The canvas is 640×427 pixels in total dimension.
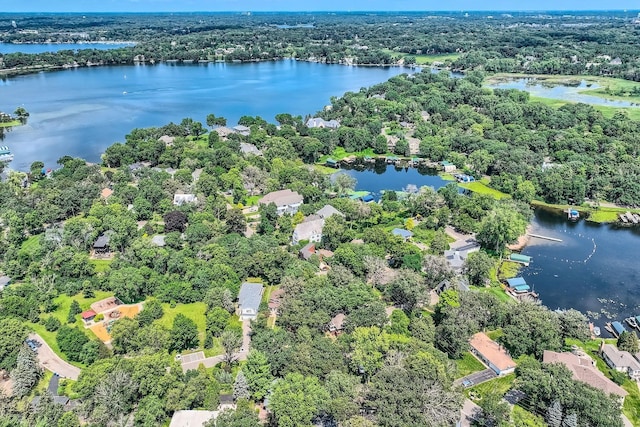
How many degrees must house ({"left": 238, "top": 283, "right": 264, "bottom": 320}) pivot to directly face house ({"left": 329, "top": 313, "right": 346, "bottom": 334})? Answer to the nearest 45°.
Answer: approximately 45° to its left

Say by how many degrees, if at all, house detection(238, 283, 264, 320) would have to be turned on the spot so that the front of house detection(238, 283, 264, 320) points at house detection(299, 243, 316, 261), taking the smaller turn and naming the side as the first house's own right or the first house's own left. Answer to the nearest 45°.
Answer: approximately 135° to the first house's own left

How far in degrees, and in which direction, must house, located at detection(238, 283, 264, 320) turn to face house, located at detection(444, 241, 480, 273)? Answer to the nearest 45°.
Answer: approximately 90° to its left

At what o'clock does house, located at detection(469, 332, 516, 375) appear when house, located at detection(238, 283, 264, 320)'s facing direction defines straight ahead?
house, located at detection(469, 332, 516, 375) is roughly at 10 o'clock from house, located at detection(238, 283, 264, 320).

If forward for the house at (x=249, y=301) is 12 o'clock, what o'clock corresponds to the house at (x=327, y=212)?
the house at (x=327, y=212) is roughly at 7 o'clock from the house at (x=249, y=301).

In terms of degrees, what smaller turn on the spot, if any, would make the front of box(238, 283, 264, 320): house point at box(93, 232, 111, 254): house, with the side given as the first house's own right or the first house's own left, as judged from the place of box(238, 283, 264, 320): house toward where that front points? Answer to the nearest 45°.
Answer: approximately 135° to the first house's own right

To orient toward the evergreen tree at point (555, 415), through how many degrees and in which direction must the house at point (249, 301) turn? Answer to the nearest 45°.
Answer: approximately 45° to its left

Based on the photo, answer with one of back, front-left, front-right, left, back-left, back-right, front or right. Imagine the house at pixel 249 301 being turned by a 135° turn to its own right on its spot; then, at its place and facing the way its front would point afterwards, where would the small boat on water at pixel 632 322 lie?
back-right

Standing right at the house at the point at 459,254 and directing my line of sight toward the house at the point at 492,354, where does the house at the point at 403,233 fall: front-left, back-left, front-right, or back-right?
back-right

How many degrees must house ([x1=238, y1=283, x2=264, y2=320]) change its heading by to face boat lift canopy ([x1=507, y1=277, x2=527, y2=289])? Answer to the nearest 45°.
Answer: approximately 90° to its left

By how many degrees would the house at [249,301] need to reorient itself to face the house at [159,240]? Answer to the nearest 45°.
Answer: approximately 135° to its right

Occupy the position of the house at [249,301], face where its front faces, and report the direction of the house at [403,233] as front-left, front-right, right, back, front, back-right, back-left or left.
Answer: back-left

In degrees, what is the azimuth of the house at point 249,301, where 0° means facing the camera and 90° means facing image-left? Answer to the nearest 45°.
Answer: approximately 0°
